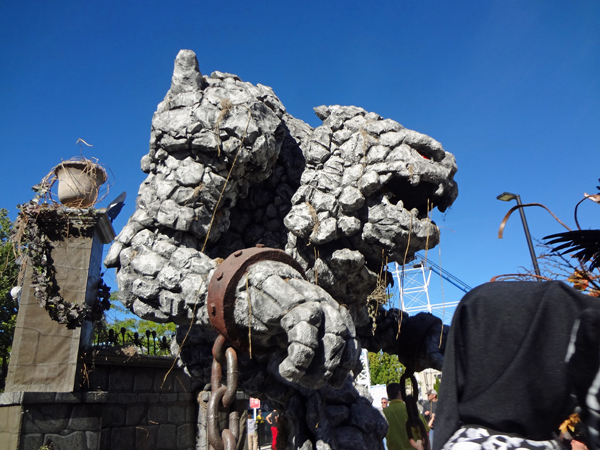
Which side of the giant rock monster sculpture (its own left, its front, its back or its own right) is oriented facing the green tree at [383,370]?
left

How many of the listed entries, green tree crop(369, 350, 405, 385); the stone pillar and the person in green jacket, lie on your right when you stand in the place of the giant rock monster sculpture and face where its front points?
0

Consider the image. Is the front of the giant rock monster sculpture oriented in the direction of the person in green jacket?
no

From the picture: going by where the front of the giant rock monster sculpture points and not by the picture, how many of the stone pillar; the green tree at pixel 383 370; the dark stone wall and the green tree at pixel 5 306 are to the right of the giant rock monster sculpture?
0

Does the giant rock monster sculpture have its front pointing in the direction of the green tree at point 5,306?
no

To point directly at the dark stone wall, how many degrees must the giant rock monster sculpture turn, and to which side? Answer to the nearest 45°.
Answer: approximately 135° to its left

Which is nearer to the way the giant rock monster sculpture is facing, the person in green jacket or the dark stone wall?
the person in green jacket

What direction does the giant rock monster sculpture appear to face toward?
to the viewer's right

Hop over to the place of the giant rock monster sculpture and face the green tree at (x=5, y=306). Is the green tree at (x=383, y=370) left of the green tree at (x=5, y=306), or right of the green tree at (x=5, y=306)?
right

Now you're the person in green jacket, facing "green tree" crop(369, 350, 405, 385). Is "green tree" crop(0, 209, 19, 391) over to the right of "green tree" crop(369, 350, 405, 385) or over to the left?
left
